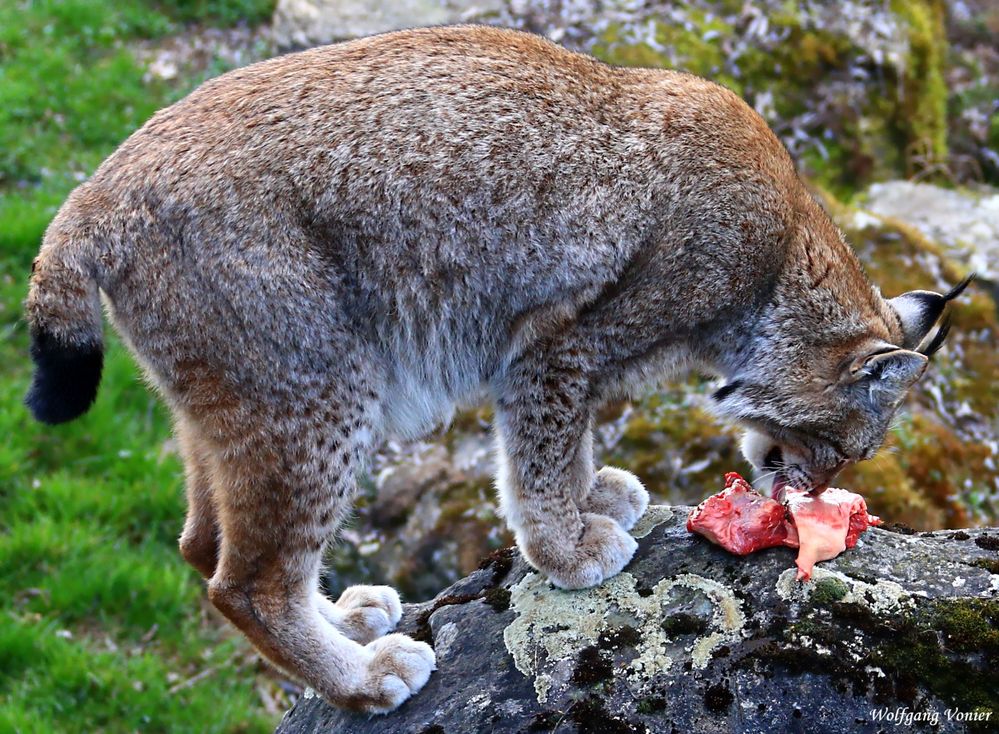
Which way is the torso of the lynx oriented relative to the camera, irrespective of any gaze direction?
to the viewer's right

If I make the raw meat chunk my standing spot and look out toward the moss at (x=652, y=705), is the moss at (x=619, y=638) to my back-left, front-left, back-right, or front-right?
front-right

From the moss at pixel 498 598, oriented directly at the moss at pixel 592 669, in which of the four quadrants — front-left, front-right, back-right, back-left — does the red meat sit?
front-left

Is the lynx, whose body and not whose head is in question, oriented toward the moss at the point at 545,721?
no

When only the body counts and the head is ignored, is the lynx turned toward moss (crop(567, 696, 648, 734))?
no

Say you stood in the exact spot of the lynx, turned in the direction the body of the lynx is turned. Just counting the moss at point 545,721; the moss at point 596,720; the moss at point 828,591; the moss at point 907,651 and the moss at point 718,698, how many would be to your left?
0

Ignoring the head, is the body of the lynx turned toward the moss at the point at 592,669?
no

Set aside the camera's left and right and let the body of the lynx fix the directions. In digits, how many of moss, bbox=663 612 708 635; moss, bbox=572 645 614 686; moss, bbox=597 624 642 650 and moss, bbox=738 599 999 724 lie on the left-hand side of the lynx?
0

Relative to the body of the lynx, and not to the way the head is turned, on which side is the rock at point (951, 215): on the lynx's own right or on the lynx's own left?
on the lynx's own left

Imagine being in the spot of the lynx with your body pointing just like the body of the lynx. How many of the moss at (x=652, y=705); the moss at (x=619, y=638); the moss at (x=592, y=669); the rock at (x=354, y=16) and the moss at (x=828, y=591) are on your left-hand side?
1

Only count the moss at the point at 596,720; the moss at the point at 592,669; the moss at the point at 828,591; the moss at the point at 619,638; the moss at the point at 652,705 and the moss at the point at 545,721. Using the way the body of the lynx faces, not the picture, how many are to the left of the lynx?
0

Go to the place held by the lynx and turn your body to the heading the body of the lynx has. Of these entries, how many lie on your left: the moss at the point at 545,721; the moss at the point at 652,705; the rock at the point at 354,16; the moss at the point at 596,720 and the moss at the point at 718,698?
1

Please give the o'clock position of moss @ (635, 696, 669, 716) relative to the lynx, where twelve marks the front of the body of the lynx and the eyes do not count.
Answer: The moss is roughly at 2 o'clock from the lynx.

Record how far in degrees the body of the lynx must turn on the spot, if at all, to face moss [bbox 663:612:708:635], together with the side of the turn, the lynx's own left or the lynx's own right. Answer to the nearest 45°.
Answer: approximately 45° to the lynx's own right

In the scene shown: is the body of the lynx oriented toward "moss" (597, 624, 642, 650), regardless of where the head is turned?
no

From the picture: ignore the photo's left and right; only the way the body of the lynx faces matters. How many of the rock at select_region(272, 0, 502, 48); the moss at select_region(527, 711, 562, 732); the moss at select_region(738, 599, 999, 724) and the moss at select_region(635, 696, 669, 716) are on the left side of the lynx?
1

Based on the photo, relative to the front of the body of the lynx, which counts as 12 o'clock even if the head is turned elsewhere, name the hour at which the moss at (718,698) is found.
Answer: The moss is roughly at 2 o'clock from the lynx.
